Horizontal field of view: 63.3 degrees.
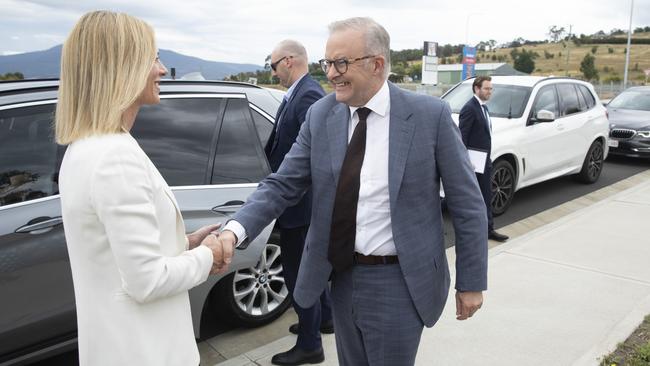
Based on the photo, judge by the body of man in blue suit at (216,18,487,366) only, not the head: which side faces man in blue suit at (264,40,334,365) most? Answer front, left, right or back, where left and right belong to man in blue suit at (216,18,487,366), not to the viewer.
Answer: right

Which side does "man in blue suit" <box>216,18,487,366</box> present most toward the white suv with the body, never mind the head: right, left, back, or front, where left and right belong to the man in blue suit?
back

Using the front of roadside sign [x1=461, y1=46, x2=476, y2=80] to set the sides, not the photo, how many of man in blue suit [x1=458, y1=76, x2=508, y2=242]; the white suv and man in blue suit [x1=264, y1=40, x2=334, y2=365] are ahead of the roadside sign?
3

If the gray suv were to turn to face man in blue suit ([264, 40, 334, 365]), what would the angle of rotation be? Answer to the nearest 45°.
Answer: approximately 135° to its left

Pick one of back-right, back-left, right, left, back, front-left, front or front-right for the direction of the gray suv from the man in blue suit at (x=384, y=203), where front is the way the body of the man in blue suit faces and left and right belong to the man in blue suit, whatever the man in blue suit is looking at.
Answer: right

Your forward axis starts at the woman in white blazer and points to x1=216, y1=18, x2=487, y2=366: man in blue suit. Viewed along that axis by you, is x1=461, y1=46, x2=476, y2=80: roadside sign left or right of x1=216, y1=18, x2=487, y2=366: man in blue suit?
left

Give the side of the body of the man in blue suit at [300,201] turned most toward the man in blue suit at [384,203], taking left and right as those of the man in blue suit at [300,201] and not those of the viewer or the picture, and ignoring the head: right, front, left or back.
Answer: left

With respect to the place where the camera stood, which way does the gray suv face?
facing the viewer and to the left of the viewer

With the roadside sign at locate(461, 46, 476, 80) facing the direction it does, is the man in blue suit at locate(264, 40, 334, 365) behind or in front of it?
in front

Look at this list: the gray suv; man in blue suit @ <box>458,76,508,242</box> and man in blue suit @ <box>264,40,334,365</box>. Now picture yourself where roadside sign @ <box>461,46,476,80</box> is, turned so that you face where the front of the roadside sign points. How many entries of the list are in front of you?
3

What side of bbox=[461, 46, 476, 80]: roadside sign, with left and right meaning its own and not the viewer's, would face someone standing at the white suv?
front
